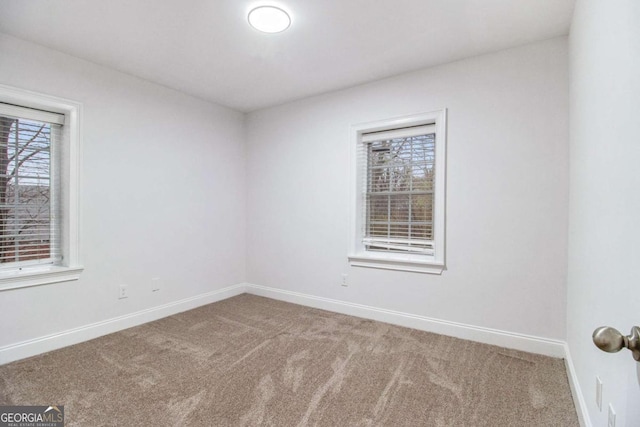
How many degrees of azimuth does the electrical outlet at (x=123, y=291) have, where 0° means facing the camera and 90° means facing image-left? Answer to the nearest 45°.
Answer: approximately 315°

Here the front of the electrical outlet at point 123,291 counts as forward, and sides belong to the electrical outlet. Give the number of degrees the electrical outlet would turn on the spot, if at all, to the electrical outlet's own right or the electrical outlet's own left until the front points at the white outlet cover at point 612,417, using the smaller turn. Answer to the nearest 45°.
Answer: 0° — it already faces it
